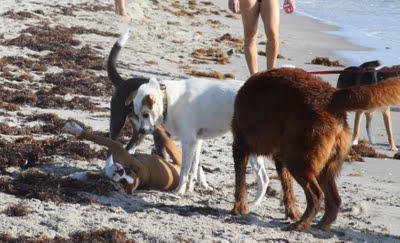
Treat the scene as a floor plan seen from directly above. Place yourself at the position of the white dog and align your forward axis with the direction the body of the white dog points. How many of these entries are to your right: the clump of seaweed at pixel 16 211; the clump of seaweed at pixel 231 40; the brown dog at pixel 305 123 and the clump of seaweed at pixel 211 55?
2

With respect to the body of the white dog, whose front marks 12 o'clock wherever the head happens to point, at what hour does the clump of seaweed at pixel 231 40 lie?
The clump of seaweed is roughly at 3 o'clock from the white dog.

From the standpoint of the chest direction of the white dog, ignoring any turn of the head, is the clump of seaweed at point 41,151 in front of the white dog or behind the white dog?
in front

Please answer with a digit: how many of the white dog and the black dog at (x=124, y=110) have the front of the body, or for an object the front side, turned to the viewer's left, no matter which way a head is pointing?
1

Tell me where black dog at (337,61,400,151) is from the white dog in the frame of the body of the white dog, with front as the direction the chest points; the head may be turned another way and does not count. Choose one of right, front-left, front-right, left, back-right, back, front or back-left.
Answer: back-right

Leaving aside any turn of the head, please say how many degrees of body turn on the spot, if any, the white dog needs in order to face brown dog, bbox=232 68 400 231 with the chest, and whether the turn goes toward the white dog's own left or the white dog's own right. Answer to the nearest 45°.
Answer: approximately 135° to the white dog's own left

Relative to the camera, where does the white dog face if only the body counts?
to the viewer's left
